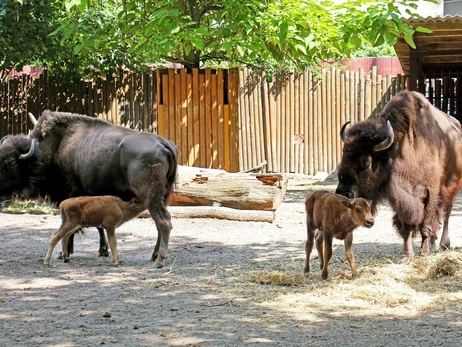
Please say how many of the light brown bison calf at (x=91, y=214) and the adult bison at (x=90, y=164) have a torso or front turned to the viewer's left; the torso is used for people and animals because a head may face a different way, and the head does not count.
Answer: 1

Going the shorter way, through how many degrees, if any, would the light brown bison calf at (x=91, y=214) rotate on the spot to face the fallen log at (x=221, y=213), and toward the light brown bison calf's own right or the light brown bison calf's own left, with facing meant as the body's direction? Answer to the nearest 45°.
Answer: approximately 45° to the light brown bison calf's own left

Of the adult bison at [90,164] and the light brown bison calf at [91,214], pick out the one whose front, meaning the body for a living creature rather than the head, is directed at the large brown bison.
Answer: the light brown bison calf

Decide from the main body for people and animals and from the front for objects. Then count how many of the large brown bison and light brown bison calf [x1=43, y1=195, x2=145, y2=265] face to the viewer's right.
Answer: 1

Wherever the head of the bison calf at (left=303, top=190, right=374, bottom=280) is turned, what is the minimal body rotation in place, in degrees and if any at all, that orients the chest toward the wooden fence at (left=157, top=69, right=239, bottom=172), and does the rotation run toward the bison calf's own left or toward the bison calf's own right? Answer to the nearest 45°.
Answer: approximately 135° to the bison calf's own left

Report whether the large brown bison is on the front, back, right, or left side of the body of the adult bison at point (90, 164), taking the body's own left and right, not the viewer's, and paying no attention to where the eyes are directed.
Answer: back

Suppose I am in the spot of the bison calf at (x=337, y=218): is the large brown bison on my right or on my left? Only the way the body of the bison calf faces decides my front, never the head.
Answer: on my left

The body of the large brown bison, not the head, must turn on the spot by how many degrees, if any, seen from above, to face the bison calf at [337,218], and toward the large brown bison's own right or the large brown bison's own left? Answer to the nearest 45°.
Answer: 0° — it already faces it

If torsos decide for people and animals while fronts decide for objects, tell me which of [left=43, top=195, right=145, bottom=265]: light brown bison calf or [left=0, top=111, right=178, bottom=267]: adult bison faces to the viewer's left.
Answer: the adult bison

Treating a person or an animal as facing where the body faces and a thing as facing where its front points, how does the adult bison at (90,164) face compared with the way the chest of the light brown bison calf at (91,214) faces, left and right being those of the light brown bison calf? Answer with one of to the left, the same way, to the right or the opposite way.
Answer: the opposite way

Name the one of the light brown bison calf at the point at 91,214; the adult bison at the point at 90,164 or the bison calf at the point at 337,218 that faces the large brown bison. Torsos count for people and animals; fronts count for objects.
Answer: the light brown bison calf

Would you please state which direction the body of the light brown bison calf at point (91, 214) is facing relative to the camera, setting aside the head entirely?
to the viewer's right

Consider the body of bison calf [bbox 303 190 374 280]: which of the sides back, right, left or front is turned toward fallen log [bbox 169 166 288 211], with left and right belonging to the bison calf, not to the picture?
back

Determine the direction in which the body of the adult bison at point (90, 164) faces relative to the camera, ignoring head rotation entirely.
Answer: to the viewer's left

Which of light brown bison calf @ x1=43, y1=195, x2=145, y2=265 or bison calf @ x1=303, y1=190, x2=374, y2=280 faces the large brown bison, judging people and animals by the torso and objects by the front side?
the light brown bison calf
